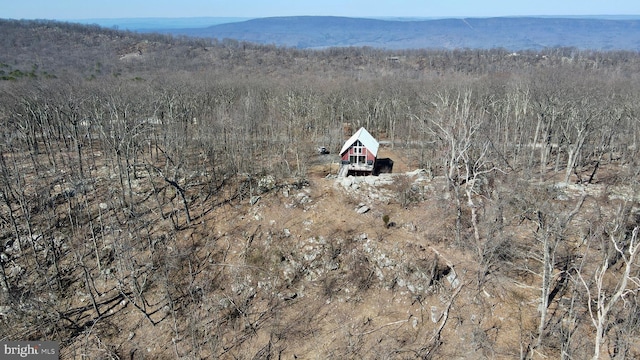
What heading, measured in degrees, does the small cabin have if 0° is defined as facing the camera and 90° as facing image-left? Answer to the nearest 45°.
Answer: approximately 0°
